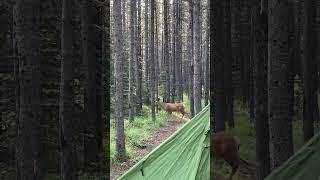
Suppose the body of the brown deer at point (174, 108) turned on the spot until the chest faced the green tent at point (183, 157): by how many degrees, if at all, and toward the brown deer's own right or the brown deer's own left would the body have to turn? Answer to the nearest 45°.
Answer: approximately 90° to the brown deer's own left

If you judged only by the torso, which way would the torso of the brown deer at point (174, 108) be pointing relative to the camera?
to the viewer's left
